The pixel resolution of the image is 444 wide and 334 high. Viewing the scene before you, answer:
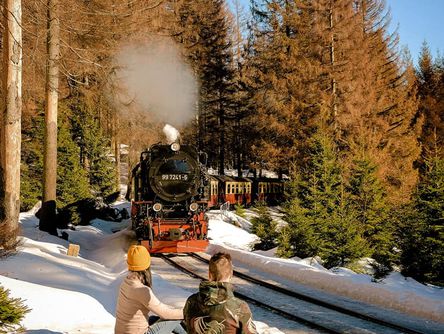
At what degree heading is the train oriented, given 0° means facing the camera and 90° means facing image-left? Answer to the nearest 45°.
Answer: approximately 0°

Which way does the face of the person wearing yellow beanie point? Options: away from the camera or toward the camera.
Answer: away from the camera

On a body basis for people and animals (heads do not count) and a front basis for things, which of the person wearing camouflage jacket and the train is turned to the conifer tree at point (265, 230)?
the person wearing camouflage jacket

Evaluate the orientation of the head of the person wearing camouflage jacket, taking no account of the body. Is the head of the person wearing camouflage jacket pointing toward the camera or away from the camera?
away from the camera

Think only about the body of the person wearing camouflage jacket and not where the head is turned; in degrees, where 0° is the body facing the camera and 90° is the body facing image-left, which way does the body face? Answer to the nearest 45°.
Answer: approximately 180°

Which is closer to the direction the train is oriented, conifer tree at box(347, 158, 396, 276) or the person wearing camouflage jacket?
the person wearing camouflage jacket

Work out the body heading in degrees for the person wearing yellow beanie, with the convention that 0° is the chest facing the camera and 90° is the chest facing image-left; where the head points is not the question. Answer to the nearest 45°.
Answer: approximately 225°

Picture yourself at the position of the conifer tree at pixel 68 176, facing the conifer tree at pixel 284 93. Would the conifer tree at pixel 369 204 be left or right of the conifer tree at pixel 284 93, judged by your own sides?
right
